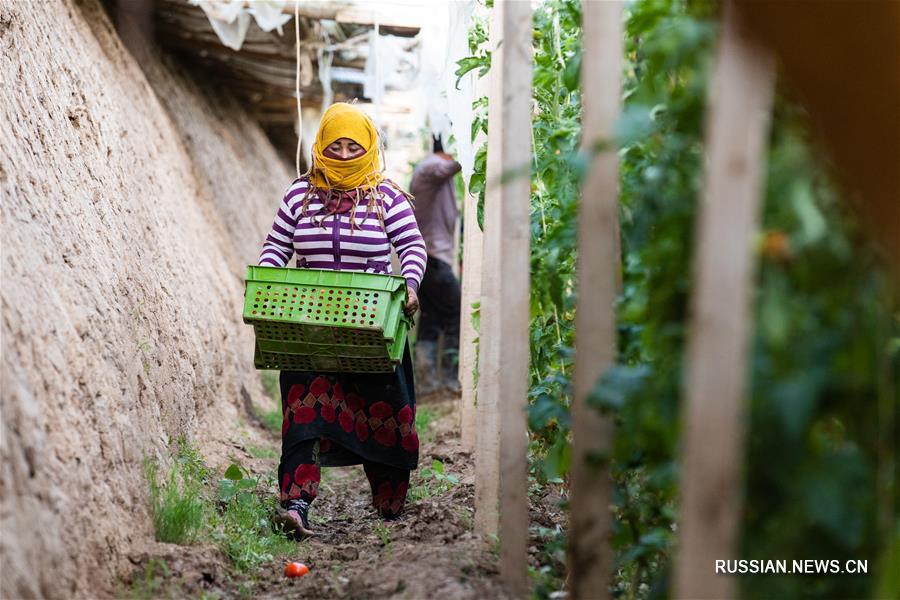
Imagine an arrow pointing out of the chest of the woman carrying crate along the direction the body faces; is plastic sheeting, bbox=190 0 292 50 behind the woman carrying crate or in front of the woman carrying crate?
behind

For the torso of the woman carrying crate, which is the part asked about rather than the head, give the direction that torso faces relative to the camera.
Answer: toward the camera

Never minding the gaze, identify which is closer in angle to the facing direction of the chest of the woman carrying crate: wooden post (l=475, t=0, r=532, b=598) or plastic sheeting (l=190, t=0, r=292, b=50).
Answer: the wooden post

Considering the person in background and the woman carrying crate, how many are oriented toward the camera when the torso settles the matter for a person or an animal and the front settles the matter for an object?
1
